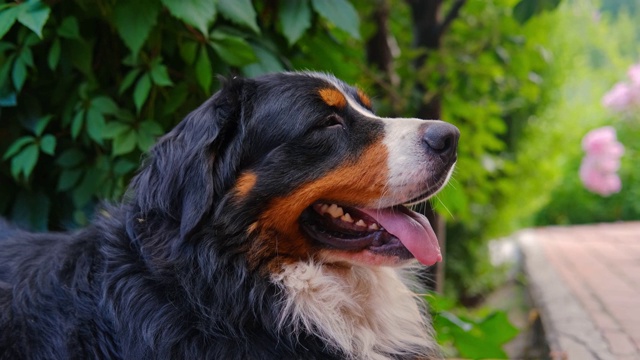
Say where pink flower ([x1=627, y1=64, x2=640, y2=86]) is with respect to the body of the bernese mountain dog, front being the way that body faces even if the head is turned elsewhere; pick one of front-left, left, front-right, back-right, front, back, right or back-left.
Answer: front-left

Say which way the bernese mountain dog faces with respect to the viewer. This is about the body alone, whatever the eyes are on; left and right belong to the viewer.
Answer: facing to the right of the viewer

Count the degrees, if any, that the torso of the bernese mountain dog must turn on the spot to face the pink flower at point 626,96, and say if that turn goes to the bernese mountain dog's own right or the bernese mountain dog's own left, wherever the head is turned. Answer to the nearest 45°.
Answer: approximately 45° to the bernese mountain dog's own left
